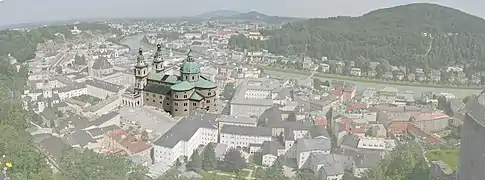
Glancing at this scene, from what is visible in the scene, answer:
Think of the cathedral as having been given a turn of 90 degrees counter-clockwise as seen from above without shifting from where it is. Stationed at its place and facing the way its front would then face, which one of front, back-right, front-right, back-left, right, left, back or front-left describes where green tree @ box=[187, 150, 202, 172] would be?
front-left

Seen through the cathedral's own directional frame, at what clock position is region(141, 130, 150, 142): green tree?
The green tree is roughly at 8 o'clock from the cathedral.

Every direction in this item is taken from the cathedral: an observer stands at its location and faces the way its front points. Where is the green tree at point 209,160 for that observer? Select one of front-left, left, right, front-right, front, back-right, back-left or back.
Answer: back-left

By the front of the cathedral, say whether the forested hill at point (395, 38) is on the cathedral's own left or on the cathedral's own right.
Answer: on the cathedral's own right

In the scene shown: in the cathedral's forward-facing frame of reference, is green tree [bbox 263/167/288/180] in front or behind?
behind

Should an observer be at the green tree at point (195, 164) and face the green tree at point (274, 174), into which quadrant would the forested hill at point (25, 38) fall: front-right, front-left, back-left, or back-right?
back-left

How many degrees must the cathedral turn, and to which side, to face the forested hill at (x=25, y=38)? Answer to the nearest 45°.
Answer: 0° — it already faces it

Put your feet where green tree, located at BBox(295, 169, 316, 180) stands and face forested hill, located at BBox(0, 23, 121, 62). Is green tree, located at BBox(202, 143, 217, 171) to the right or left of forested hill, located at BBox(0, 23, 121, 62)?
left

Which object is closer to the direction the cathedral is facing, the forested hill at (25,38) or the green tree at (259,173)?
the forested hill

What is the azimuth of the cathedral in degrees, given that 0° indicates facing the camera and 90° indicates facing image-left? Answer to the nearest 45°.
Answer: approximately 135°

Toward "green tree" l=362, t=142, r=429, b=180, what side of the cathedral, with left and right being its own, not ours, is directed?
back
